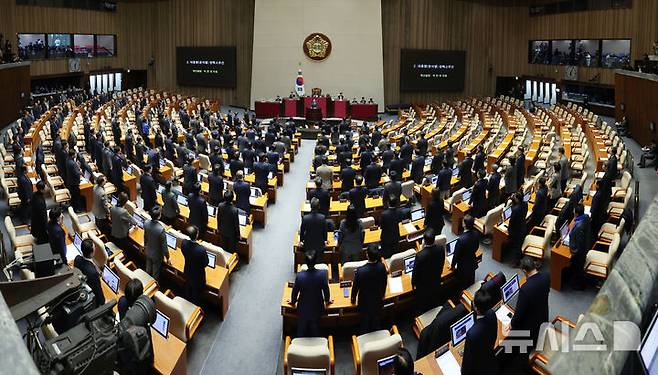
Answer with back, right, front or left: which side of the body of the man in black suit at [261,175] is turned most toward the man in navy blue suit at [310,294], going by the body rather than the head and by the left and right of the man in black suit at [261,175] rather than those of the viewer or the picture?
back

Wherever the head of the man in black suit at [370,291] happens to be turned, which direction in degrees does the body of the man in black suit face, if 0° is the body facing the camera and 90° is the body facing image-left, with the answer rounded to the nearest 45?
approximately 180°

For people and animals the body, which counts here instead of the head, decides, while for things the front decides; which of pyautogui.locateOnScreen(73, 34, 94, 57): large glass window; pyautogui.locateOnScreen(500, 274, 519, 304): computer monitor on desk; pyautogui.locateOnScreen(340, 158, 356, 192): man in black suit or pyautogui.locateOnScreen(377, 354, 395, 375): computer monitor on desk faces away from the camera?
the man in black suit

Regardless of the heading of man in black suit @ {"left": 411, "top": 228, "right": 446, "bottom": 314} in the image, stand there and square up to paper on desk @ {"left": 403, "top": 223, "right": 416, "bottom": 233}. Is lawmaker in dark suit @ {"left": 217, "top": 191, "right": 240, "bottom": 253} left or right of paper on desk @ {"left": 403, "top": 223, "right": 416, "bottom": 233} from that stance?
left

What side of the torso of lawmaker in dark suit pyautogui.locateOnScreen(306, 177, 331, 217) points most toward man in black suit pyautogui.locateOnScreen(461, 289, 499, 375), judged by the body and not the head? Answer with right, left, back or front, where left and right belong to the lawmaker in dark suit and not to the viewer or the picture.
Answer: back

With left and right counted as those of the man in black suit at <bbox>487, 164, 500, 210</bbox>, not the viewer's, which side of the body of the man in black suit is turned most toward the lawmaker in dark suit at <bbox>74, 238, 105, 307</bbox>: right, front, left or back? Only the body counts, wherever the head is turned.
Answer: left

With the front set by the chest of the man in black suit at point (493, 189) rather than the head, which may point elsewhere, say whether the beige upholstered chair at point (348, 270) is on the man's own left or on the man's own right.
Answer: on the man's own left

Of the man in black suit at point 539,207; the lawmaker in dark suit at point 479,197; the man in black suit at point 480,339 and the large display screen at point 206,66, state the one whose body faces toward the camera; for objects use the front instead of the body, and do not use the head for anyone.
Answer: the large display screen

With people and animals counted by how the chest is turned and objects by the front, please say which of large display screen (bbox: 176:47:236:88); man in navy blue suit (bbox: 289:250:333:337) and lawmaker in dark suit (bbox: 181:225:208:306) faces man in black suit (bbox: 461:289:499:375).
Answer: the large display screen

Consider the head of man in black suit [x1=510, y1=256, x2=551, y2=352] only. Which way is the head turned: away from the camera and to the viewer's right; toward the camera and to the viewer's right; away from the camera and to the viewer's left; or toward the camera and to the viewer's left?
away from the camera and to the viewer's left

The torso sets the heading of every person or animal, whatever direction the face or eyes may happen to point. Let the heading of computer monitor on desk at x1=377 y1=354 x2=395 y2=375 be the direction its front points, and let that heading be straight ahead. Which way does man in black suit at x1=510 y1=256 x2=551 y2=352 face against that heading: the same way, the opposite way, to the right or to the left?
the opposite way

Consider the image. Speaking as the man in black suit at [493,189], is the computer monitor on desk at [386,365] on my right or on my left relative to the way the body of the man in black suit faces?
on my left

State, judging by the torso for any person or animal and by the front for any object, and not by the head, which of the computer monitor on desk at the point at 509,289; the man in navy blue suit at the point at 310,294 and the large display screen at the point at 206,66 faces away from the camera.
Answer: the man in navy blue suit
